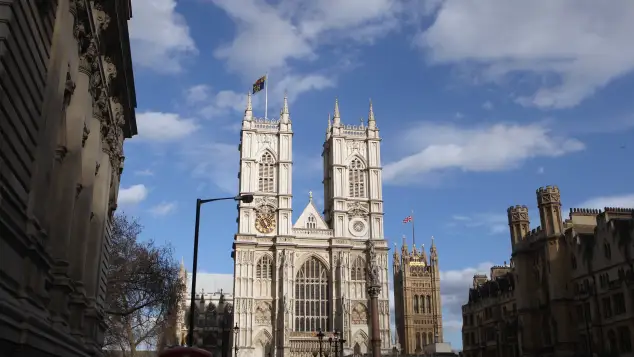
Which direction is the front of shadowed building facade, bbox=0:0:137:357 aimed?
to the viewer's right

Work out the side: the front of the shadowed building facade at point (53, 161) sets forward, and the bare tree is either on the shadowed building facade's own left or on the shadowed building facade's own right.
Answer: on the shadowed building facade's own left
